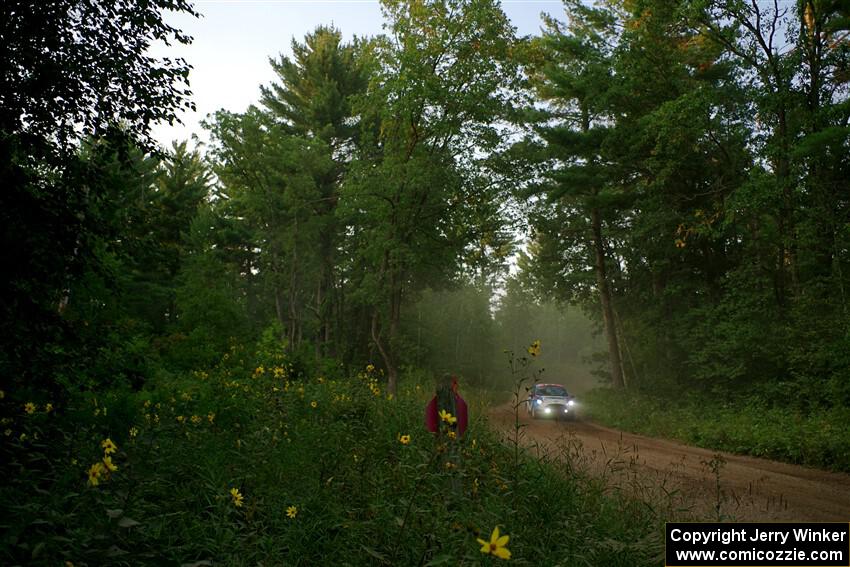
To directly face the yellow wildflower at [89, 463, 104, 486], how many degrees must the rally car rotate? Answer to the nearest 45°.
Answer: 0° — it already faces it

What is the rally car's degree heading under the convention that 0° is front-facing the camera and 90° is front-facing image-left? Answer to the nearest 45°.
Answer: approximately 0°
